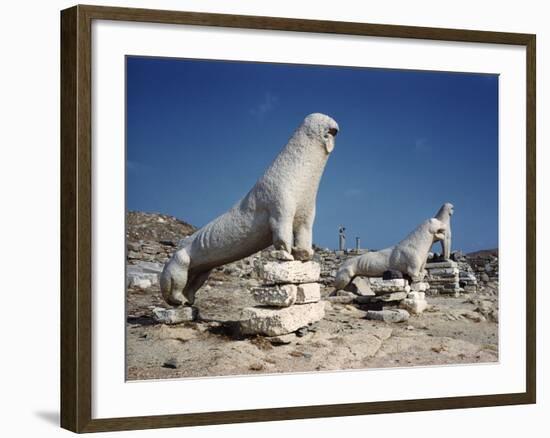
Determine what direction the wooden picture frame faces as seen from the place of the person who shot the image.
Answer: facing the viewer and to the right of the viewer
